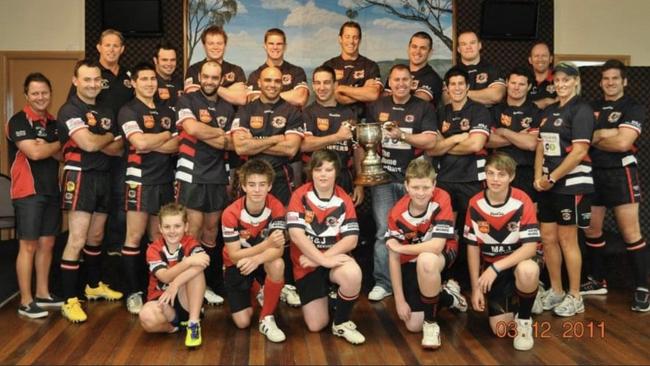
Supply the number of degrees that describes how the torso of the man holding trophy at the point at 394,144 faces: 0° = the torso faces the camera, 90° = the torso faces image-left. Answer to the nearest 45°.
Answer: approximately 0°
